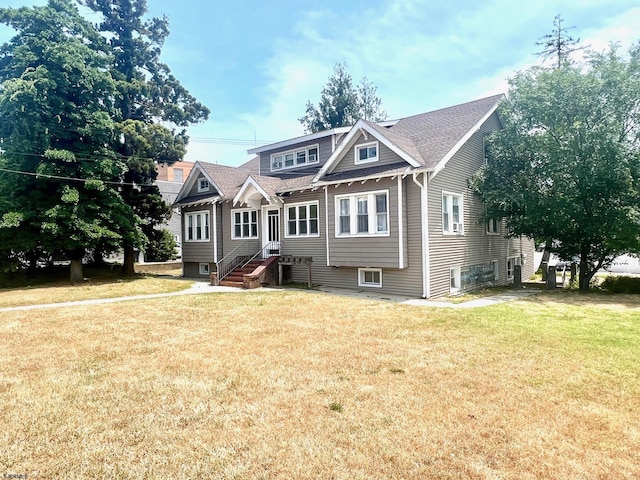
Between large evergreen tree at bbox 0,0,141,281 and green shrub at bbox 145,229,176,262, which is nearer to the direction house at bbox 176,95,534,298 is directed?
the large evergreen tree

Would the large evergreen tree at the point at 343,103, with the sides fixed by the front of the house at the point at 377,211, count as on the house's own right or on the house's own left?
on the house's own right

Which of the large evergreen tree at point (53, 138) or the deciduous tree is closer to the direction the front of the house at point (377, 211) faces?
the large evergreen tree

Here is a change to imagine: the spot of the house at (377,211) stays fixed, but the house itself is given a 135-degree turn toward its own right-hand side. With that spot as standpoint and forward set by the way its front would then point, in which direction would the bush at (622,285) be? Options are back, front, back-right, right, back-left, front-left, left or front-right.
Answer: right

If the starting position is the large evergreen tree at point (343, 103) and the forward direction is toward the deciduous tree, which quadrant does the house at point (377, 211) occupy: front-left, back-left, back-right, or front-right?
front-right

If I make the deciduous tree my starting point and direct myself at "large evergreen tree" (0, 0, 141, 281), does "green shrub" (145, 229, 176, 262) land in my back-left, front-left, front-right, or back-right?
front-right

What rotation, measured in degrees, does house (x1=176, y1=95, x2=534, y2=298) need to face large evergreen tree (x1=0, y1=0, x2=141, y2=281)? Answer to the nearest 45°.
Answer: approximately 45° to its right

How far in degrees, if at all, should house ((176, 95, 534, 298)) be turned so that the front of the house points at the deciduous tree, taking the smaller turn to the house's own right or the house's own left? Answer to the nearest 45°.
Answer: approximately 135° to the house's own left

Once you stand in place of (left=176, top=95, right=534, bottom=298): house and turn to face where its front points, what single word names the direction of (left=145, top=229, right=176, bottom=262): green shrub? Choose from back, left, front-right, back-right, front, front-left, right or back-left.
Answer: right

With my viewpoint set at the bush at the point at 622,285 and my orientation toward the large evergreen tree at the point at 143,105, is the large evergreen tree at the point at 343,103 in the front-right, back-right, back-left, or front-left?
front-right

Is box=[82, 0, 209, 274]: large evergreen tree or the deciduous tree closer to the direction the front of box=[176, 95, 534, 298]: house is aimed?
the large evergreen tree

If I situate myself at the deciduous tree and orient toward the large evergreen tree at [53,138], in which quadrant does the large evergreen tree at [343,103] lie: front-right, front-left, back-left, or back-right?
front-right
